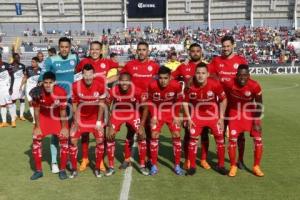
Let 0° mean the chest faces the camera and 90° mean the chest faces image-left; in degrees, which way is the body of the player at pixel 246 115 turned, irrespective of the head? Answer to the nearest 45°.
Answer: approximately 0°

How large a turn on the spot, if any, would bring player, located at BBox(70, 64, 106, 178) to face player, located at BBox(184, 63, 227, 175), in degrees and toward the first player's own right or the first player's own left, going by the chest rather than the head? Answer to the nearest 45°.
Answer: approximately 90° to the first player's own left

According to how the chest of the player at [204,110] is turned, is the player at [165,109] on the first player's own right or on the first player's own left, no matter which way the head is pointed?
on the first player's own right

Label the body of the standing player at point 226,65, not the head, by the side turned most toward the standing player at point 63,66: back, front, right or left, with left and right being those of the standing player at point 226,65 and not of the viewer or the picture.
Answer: right

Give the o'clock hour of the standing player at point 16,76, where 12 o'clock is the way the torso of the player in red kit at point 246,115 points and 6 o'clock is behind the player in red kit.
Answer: The standing player is roughly at 4 o'clock from the player in red kit.

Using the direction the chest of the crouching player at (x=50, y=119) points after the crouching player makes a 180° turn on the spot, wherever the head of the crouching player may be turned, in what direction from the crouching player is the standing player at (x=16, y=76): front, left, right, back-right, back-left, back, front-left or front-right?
front

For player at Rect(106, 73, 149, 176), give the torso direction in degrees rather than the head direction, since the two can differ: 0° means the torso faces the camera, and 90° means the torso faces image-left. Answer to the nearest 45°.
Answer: approximately 0°
